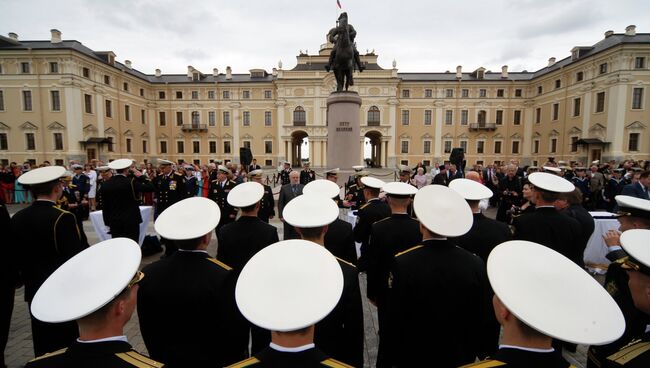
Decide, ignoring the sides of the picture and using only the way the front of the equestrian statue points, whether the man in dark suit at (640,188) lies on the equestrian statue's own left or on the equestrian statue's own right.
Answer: on the equestrian statue's own left

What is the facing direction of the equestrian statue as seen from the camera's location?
facing the viewer
